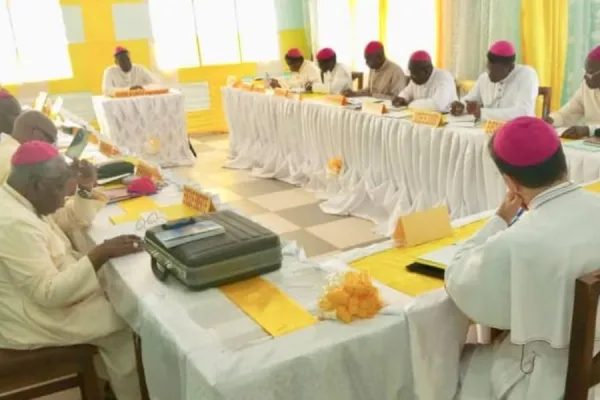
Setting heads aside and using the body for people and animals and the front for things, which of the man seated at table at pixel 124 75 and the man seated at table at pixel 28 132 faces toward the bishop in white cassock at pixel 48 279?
the man seated at table at pixel 124 75

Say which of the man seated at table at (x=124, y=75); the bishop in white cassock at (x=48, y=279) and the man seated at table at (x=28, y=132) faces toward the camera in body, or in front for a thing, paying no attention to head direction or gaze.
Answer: the man seated at table at (x=124, y=75)

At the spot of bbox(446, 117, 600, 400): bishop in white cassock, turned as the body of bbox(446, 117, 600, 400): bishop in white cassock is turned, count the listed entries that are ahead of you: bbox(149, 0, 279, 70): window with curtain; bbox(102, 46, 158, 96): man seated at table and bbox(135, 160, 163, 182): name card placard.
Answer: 3

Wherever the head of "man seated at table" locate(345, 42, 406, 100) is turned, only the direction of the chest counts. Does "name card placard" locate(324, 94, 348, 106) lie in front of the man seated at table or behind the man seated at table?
in front

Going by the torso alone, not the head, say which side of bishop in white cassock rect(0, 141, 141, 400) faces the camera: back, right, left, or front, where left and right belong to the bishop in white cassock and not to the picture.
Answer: right

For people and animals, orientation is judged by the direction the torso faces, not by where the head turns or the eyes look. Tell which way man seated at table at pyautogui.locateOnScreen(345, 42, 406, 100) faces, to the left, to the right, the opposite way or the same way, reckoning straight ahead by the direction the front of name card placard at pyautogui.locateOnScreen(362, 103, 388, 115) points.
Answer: the same way

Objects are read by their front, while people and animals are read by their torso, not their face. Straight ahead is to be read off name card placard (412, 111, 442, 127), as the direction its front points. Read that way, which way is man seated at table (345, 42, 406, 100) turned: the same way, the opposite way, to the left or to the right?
the same way

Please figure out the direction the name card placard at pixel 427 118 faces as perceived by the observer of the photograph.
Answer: facing the viewer and to the left of the viewer

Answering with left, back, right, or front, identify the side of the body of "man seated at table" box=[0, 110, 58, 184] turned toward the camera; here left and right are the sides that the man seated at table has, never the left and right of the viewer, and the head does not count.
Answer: right

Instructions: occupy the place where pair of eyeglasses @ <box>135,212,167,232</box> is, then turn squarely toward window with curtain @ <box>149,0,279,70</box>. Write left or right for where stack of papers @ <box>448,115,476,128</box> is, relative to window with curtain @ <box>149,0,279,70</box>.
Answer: right

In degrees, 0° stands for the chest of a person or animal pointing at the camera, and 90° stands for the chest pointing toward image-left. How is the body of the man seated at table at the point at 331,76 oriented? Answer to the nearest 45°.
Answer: approximately 45°

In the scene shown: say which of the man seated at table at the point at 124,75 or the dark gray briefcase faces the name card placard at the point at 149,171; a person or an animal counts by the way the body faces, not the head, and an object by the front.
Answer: the man seated at table

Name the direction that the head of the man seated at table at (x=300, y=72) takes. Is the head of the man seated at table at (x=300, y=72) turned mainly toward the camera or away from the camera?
toward the camera

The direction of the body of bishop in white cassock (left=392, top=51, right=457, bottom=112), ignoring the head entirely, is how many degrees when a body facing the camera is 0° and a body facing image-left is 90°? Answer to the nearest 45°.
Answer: approximately 45°

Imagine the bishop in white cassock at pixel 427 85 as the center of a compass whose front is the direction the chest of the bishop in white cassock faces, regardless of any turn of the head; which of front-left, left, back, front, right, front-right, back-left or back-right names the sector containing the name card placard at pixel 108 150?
front

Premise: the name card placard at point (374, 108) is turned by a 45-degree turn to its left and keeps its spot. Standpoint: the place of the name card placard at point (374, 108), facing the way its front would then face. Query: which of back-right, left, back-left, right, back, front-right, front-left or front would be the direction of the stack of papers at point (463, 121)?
front-left

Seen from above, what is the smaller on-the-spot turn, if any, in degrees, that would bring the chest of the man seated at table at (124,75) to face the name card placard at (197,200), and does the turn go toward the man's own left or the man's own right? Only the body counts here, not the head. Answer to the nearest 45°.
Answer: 0° — they already face it

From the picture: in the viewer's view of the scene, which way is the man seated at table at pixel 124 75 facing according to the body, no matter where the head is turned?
toward the camera

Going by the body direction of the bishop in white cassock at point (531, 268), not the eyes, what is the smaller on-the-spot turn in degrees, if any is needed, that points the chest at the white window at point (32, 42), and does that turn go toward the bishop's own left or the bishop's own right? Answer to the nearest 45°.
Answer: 0° — they already face it

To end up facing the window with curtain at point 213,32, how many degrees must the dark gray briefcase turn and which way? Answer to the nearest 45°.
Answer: approximately 135° to its right
